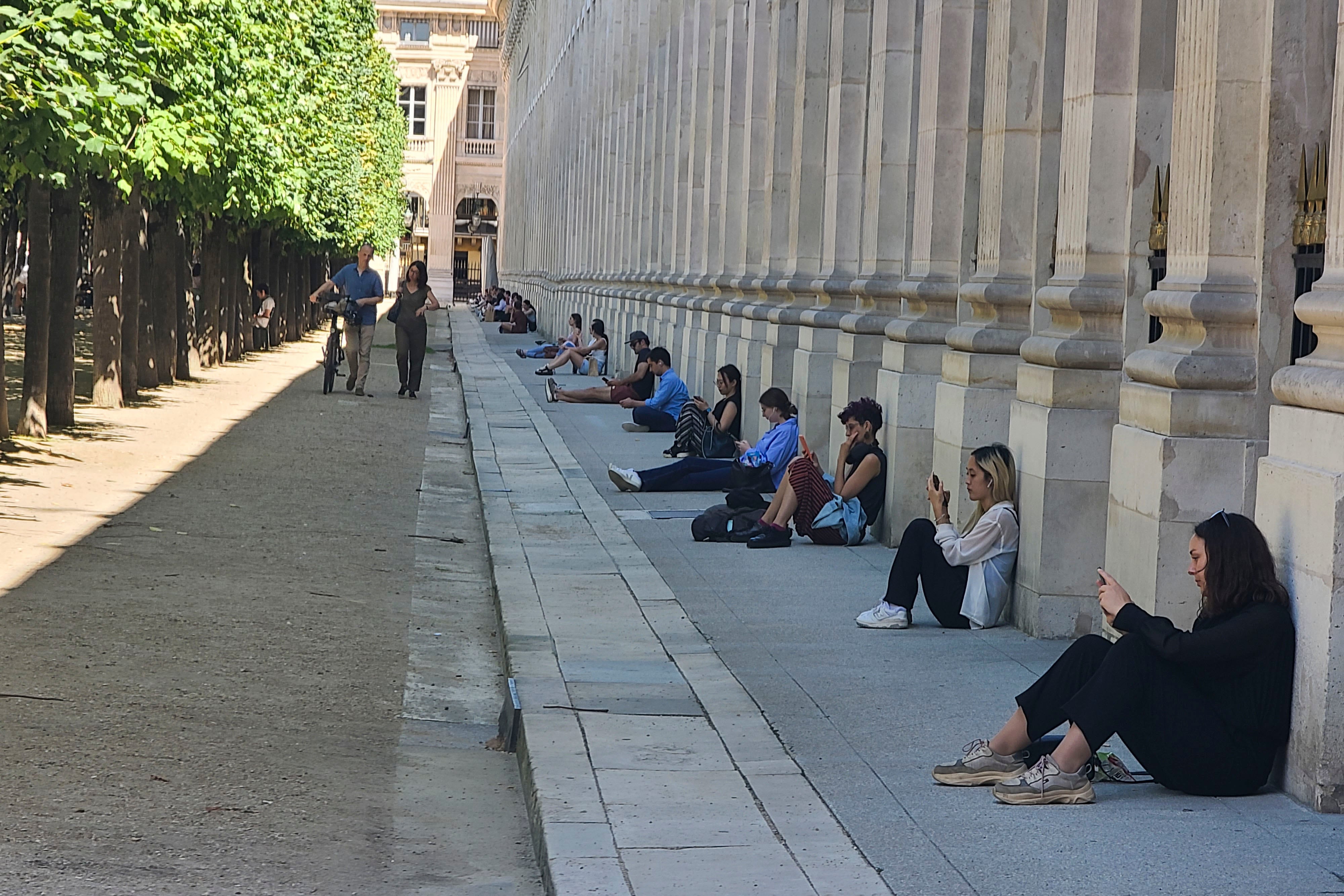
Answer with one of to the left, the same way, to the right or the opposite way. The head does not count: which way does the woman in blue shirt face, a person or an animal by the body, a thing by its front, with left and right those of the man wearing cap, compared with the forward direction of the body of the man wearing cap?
the same way

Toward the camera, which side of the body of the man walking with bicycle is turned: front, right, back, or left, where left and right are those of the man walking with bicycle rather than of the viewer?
front

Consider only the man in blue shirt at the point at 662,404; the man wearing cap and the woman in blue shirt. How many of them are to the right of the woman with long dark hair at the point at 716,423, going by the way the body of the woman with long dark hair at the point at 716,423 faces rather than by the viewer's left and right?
2

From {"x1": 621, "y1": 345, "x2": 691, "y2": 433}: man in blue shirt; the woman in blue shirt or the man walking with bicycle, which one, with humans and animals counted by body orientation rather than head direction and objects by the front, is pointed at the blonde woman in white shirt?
the man walking with bicycle

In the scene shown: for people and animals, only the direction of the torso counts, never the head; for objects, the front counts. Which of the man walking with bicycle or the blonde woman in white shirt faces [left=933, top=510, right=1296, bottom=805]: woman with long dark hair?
the man walking with bicycle

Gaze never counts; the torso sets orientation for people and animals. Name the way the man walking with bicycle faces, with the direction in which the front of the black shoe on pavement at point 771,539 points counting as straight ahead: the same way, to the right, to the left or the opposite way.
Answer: to the left

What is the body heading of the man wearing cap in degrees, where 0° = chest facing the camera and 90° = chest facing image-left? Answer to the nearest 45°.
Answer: approximately 90°

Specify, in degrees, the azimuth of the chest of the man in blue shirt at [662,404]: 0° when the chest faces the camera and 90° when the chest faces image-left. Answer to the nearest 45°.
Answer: approximately 90°

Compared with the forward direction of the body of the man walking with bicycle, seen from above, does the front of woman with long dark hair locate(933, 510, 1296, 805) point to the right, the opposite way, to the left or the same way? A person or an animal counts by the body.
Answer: to the right

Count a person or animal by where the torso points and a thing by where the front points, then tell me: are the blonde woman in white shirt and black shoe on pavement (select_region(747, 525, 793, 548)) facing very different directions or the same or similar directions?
same or similar directions

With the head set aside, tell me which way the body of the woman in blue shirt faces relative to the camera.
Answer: to the viewer's left

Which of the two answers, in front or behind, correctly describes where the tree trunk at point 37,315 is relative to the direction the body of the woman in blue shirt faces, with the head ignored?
in front

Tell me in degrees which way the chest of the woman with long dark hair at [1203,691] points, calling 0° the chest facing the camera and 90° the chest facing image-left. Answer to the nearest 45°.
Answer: approximately 90°

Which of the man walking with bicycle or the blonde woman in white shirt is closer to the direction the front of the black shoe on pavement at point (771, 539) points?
the man walking with bicycle

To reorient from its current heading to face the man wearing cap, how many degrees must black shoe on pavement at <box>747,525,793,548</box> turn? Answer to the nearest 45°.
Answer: approximately 90° to its right

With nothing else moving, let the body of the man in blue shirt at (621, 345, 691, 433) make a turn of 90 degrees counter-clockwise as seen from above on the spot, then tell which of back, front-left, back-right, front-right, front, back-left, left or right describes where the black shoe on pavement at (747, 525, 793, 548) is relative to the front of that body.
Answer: front

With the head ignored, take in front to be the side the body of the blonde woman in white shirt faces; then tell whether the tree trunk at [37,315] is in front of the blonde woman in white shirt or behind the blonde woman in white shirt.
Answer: in front

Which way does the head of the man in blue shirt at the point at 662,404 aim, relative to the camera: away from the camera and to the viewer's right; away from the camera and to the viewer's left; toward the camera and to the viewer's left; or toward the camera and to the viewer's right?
toward the camera and to the viewer's left

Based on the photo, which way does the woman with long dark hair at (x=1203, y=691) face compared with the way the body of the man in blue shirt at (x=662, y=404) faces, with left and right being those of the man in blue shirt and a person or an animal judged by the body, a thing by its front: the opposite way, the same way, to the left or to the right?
the same way

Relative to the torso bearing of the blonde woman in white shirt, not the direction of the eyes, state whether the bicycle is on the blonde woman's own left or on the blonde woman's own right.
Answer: on the blonde woman's own right
